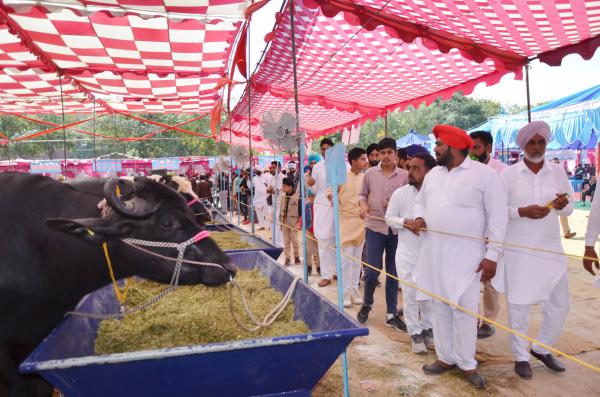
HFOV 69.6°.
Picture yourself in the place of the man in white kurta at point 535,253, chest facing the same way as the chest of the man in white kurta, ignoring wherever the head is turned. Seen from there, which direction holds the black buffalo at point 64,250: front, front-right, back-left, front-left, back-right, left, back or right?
front-right

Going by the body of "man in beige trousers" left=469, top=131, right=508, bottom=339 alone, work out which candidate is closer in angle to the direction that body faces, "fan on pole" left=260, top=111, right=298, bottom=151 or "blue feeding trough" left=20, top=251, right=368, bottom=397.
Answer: the blue feeding trough

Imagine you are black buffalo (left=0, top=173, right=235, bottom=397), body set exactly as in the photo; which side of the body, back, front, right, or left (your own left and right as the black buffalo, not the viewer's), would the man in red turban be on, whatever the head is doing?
front

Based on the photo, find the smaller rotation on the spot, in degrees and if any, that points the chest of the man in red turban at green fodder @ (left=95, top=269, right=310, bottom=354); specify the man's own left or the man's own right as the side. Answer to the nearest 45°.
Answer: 0° — they already face it

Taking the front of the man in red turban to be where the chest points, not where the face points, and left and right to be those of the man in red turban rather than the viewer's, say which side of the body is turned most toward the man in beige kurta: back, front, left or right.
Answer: right

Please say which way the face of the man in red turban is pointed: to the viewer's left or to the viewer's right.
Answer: to the viewer's left

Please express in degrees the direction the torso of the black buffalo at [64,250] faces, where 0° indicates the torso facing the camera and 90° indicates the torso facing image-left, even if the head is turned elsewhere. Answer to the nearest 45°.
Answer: approximately 270°

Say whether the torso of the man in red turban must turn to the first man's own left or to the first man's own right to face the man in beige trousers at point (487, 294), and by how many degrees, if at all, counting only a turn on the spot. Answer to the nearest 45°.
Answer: approximately 135° to the first man's own right

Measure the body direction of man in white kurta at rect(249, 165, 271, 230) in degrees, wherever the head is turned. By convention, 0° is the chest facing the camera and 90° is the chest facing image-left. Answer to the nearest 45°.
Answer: approximately 45°

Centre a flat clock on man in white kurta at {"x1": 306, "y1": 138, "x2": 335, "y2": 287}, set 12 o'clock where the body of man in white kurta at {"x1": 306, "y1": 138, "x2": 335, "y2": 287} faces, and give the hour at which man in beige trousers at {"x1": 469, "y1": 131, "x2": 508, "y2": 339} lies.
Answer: man in beige trousers at {"x1": 469, "y1": 131, "x2": 508, "y2": 339} is roughly at 9 o'clock from man in white kurta at {"x1": 306, "y1": 138, "x2": 335, "y2": 287}.

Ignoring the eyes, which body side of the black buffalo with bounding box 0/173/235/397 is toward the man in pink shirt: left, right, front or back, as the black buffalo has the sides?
front

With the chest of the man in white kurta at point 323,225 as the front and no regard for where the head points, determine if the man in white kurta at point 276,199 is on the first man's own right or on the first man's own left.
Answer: on the first man's own right
